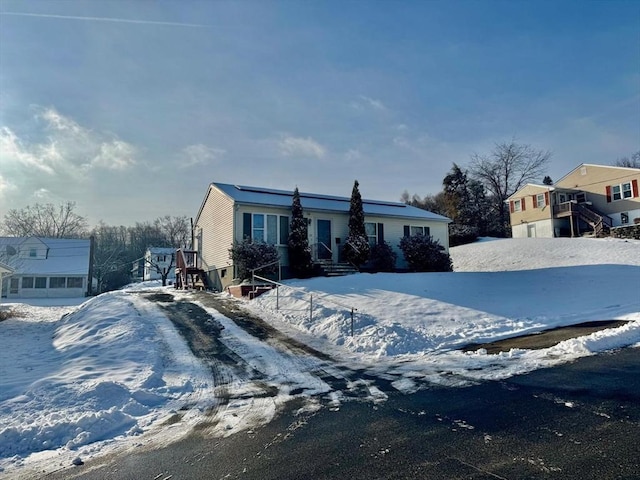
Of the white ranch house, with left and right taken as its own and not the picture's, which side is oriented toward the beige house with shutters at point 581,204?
left

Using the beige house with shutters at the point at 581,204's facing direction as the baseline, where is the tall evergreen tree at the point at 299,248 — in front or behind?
in front

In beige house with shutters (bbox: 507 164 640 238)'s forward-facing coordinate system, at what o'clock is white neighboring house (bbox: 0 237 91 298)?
The white neighboring house is roughly at 2 o'clock from the beige house with shutters.

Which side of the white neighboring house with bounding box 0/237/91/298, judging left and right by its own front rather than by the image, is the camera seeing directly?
front

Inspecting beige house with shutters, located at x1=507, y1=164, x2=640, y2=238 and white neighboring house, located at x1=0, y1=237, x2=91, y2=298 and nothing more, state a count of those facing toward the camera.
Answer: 2

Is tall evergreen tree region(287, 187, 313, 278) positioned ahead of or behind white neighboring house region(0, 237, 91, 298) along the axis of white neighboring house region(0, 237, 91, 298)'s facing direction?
ahead

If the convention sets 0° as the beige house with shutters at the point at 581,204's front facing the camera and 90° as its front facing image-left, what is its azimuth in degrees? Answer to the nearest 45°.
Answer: approximately 0°
